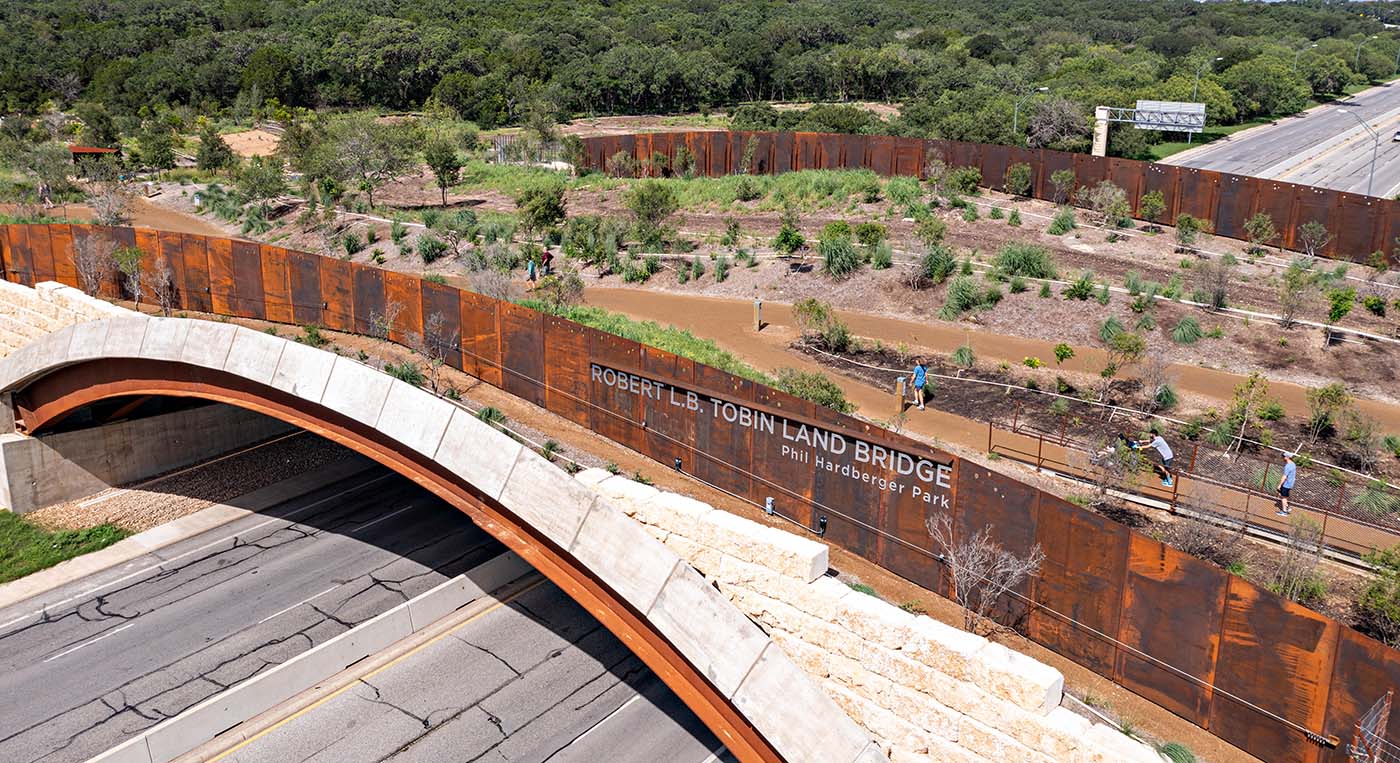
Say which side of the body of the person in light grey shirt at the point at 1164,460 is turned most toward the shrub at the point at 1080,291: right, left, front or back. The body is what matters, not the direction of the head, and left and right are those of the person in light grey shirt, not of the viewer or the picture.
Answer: right

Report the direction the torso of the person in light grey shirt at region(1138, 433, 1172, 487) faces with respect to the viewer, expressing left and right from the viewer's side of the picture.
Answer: facing to the left of the viewer

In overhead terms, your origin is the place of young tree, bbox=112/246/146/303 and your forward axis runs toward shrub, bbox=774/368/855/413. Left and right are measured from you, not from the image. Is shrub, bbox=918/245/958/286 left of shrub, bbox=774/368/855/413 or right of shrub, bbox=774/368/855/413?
left

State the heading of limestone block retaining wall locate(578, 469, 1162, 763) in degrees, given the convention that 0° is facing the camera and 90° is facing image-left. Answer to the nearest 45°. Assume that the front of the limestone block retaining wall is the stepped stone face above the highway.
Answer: approximately 45°

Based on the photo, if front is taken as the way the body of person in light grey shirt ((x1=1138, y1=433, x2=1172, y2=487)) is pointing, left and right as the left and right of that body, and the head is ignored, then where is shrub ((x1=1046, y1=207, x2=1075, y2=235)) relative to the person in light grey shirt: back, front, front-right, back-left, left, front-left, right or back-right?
right

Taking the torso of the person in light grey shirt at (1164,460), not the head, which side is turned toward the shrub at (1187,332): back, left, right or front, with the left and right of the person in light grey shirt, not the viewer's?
right
